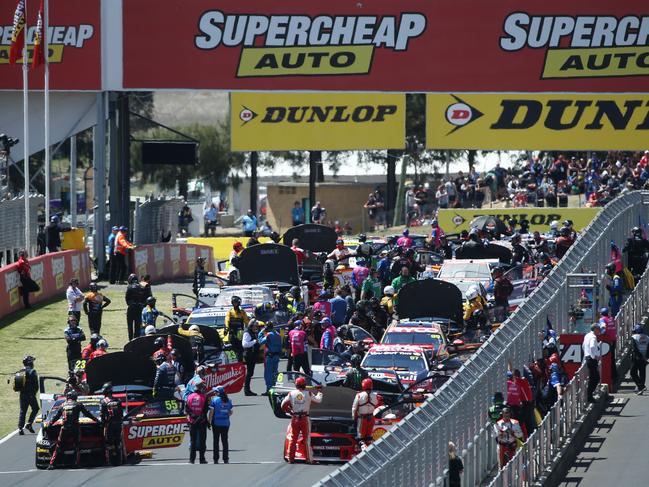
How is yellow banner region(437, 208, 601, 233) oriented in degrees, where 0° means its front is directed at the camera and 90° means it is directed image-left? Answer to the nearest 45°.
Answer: approximately 0°

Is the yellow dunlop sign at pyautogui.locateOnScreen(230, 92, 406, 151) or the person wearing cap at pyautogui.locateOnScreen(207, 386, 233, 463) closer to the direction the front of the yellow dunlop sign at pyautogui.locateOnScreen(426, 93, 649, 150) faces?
the person wearing cap

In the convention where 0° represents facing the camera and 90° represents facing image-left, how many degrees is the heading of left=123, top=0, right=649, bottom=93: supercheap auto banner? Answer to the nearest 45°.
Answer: approximately 0°

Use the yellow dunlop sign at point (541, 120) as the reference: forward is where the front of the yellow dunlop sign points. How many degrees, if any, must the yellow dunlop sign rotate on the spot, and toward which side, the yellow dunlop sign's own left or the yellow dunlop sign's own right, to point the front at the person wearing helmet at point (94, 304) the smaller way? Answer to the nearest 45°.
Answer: approximately 45° to the yellow dunlop sign's own right
